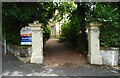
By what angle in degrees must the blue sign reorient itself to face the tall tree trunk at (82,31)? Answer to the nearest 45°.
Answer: approximately 90° to its left

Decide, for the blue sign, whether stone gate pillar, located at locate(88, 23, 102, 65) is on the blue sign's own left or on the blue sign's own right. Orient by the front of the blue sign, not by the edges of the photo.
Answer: on the blue sign's own left

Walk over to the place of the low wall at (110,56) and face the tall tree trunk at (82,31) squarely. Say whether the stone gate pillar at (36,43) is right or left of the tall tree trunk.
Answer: left

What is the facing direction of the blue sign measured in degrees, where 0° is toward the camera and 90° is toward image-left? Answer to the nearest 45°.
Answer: approximately 0°

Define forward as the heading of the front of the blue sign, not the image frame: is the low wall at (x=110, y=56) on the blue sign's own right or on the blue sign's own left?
on the blue sign's own left
